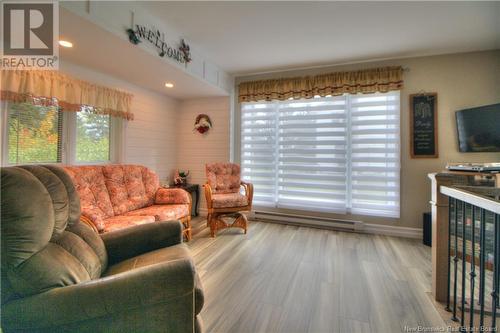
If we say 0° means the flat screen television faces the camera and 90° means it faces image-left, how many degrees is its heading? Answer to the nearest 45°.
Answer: approximately 45°

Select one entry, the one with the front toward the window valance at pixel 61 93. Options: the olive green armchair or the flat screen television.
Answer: the flat screen television

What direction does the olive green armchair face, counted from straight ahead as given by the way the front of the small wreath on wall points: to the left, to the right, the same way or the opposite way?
to the left

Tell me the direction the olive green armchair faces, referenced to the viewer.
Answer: facing to the right of the viewer

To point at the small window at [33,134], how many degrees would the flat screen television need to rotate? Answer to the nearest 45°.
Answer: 0° — it already faces it

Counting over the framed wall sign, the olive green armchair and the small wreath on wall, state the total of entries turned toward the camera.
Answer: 2
